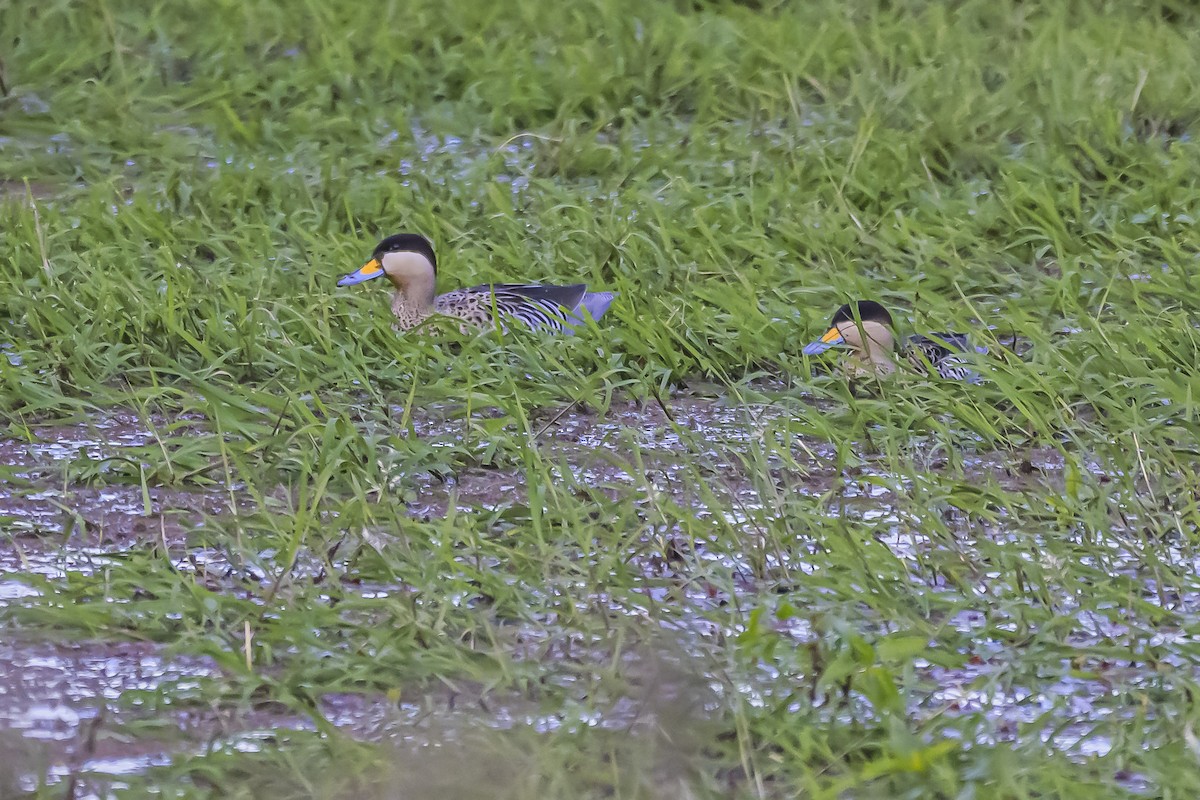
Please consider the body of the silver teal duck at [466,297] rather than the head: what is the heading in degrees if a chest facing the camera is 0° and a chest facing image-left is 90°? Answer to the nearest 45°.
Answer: approximately 90°

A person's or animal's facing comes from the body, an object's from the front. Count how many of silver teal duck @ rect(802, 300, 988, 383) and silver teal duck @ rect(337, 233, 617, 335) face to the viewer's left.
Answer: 2

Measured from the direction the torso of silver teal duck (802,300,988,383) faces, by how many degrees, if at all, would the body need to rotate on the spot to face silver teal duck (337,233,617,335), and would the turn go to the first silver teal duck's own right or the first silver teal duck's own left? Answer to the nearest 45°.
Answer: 0° — it already faces it

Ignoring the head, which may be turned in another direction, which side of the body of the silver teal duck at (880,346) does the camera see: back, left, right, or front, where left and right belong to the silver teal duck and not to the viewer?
left

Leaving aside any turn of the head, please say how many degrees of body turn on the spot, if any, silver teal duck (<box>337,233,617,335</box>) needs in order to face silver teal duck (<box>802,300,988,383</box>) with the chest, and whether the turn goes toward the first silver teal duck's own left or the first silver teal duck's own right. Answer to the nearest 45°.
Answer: approximately 135° to the first silver teal duck's own left
